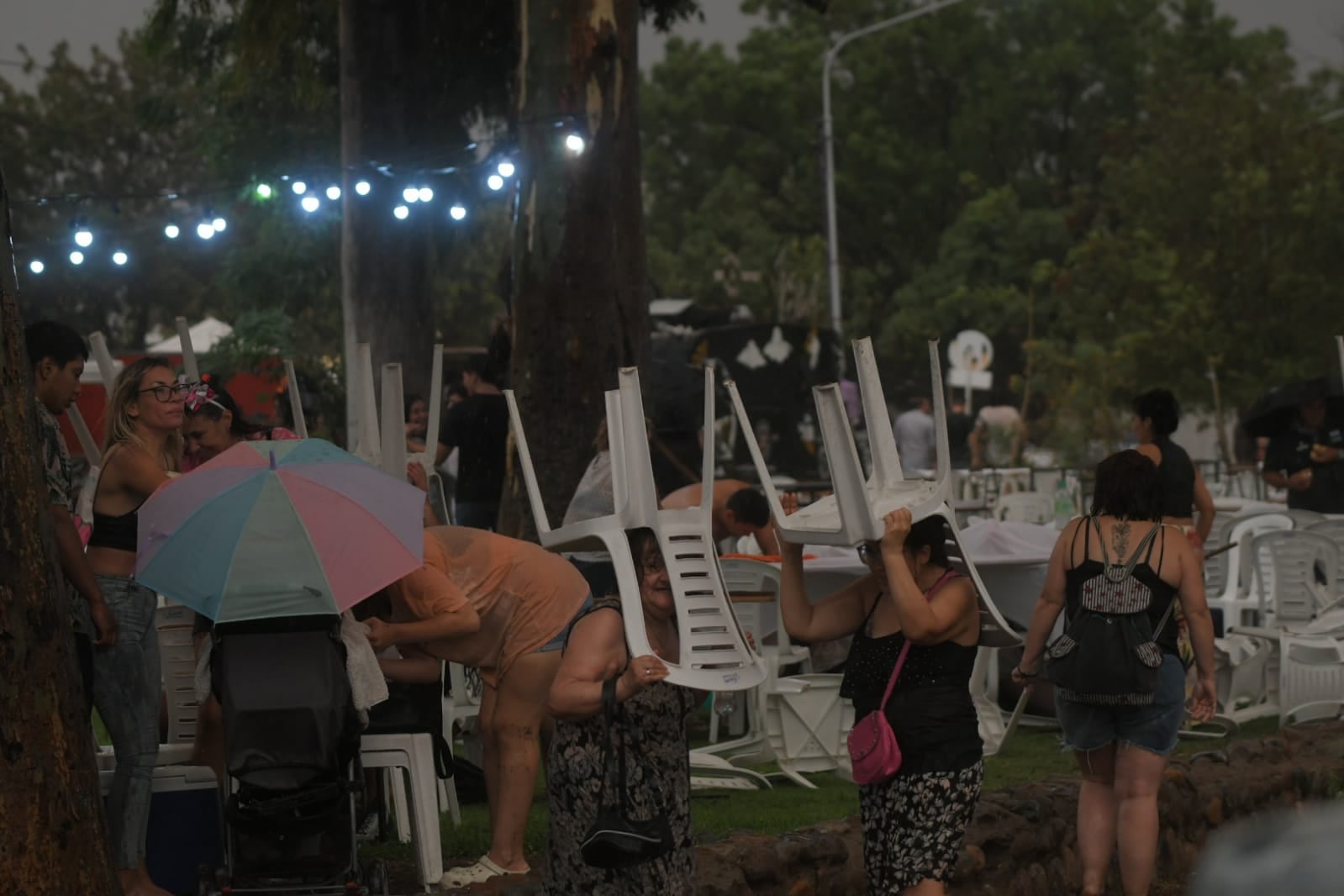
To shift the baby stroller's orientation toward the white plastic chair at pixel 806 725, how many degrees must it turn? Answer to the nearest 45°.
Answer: approximately 45° to its right

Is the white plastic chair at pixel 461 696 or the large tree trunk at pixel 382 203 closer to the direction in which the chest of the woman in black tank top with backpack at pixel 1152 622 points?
the large tree trunk

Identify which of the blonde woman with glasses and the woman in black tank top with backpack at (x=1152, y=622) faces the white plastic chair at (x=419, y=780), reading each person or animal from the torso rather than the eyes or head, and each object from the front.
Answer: the blonde woman with glasses

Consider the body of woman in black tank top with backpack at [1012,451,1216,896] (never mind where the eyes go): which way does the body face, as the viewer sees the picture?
away from the camera

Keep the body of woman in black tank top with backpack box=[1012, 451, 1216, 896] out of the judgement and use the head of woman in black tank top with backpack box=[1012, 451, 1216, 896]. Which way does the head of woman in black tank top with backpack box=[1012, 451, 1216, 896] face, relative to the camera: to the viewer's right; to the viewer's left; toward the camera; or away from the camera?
away from the camera

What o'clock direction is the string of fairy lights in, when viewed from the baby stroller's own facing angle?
The string of fairy lights is roughly at 12 o'clock from the baby stroller.

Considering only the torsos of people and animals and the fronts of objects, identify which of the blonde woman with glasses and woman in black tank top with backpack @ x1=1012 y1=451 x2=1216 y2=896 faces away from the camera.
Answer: the woman in black tank top with backpack

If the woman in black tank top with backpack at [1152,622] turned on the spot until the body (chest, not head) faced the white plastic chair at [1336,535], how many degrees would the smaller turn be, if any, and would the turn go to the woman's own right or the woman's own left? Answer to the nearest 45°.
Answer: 0° — they already face it

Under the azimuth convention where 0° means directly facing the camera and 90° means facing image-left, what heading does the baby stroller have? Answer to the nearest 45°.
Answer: approximately 180°
